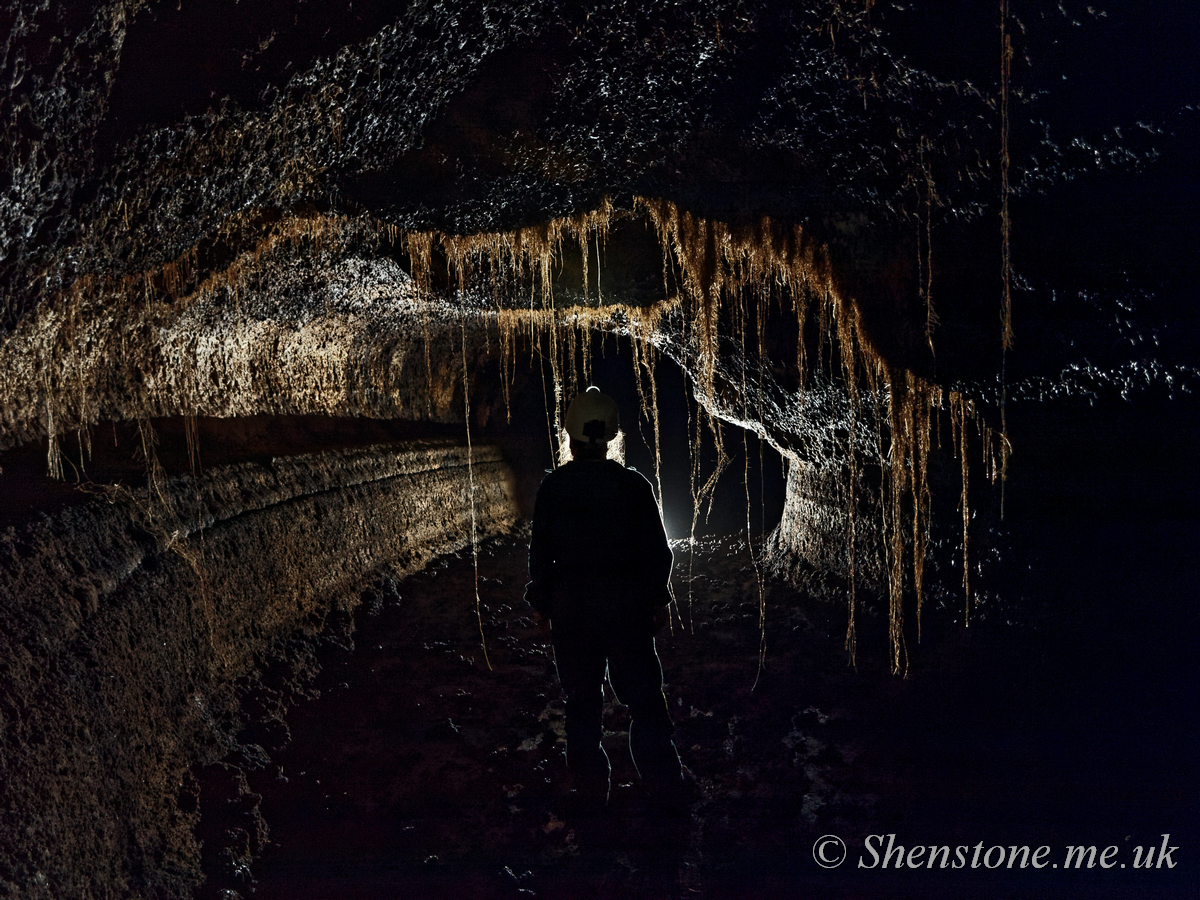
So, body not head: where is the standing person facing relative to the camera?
away from the camera

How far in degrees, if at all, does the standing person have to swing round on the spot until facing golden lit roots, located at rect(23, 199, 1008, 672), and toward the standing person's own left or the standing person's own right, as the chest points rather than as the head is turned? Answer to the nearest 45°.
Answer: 0° — they already face it
